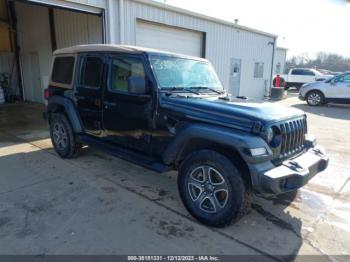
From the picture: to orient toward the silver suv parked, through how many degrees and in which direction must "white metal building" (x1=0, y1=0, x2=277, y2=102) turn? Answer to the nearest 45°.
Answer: approximately 45° to its left

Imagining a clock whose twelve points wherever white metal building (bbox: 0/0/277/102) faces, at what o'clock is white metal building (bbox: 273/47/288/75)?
white metal building (bbox: 273/47/288/75) is roughly at 9 o'clock from white metal building (bbox: 0/0/277/102).

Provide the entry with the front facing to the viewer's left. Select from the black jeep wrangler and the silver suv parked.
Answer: the silver suv parked

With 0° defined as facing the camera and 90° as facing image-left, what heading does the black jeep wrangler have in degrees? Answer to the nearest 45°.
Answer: approximately 315°

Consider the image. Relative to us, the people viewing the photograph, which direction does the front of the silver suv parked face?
facing to the left of the viewer

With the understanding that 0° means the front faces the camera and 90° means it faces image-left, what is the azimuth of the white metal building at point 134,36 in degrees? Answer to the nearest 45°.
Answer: approximately 315°

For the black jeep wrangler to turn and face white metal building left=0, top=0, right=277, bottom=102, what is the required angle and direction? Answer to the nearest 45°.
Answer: approximately 135° to its left

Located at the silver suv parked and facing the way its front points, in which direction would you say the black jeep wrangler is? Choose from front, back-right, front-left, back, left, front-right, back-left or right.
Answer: left

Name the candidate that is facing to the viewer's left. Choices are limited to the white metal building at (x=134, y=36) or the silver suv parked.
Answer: the silver suv parked
